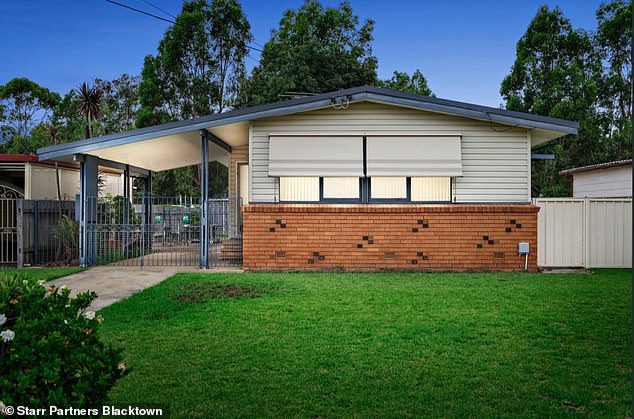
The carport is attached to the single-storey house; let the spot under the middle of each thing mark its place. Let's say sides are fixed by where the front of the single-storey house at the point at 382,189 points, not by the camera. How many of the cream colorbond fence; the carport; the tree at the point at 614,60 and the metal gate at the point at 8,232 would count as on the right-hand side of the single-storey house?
2

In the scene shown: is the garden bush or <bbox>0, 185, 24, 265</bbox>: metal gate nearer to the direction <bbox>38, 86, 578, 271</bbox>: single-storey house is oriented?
the garden bush

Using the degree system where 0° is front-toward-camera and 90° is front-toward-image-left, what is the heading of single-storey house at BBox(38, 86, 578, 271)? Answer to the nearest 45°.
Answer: approximately 0°

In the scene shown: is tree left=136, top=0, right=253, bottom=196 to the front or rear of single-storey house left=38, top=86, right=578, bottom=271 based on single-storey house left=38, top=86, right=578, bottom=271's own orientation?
to the rear

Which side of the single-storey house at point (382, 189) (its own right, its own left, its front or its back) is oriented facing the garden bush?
front

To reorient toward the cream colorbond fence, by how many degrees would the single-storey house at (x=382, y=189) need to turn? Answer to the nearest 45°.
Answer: approximately 90° to its left

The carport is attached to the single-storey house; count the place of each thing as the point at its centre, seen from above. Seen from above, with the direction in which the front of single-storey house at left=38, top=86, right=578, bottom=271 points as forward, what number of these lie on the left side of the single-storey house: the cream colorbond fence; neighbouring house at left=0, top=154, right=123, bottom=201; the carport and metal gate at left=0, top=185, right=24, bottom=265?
1

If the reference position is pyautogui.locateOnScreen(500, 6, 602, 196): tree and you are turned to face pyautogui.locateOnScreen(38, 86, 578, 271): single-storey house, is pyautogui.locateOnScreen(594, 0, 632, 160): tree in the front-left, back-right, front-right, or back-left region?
back-left

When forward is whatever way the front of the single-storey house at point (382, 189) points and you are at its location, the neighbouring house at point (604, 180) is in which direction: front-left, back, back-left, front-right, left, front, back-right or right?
back-left

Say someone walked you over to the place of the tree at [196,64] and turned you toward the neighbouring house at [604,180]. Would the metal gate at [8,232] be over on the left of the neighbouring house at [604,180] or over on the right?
right

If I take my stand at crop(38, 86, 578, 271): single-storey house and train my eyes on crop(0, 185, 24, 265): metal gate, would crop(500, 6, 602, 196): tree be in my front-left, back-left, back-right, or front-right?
back-right

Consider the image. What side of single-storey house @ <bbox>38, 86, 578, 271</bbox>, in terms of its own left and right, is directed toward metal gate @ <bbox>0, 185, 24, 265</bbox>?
right

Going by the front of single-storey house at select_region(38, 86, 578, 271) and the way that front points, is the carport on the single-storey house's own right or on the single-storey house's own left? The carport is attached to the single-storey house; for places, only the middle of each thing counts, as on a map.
on the single-storey house's own right
